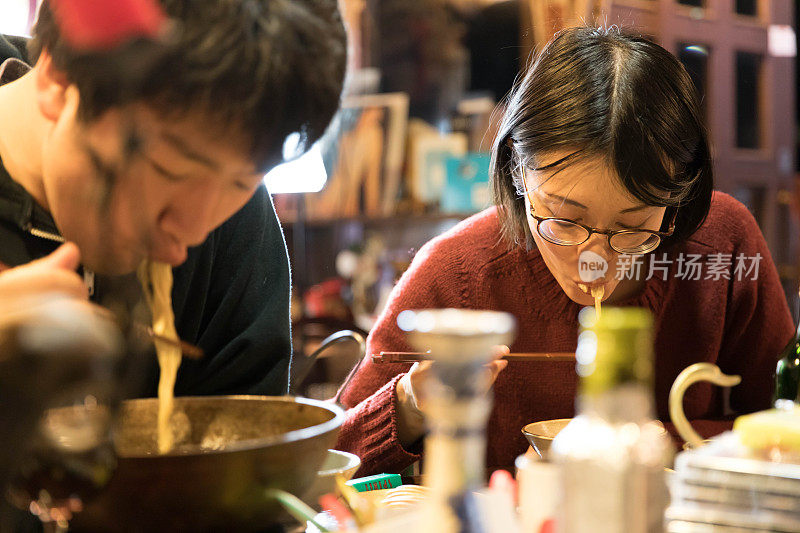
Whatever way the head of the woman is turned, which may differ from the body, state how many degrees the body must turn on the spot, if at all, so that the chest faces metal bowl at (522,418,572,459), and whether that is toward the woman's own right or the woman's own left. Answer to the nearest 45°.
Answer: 0° — they already face it

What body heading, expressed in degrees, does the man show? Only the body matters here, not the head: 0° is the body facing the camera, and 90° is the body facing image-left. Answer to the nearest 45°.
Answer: approximately 315°

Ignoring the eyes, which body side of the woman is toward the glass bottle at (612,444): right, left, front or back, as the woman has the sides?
front

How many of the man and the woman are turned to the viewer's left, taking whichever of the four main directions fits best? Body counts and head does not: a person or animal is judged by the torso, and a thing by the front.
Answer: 0

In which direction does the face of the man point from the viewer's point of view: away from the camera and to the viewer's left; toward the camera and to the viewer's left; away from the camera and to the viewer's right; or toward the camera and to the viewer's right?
toward the camera and to the viewer's right

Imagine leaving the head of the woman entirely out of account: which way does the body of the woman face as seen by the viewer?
toward the camera

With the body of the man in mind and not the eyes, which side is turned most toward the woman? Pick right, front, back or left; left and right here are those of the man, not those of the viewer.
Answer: left
